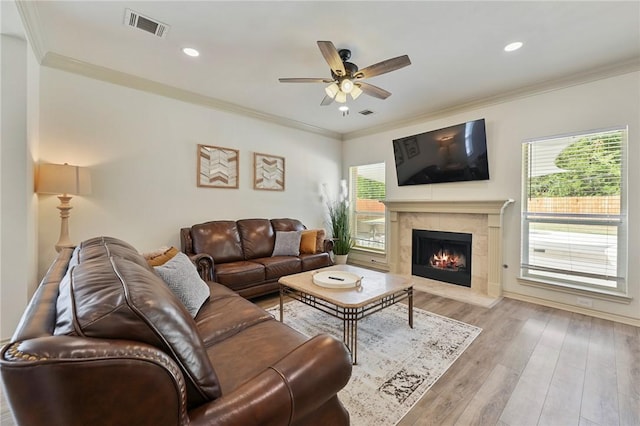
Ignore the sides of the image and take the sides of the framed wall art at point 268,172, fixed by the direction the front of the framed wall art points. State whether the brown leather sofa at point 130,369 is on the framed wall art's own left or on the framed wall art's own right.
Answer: on the framed wall art's own right

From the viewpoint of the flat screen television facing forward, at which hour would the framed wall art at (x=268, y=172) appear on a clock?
The framed wall art is roughly at 1 o'clock from the flat screen television.

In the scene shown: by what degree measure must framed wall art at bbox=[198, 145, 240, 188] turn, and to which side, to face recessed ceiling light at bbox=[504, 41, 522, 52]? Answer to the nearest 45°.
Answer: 0° — it already faces it

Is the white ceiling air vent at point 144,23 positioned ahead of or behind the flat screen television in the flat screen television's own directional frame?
ahead

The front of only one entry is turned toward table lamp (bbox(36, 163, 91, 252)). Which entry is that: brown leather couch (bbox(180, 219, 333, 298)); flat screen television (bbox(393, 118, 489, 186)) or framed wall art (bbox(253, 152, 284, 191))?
the flat screen television

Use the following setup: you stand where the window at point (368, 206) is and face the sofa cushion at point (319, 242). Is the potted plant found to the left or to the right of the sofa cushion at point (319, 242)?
right

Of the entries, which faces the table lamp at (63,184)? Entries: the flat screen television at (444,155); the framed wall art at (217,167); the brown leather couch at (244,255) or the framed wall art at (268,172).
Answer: the flat screen television

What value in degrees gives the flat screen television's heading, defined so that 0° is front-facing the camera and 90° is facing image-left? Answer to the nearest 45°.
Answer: approximately 45°

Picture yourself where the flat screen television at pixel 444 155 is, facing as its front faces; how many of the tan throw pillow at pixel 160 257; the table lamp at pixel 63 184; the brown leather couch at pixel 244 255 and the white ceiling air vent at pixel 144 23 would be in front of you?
4

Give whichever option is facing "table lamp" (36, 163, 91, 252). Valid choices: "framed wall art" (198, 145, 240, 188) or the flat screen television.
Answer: the flat screen television

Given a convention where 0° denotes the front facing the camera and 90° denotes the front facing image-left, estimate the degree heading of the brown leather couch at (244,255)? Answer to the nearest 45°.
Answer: approximately 315°

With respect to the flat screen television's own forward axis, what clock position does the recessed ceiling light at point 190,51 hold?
The recessed ceiling light is roughly at 12 o'clock from the flat screen television.

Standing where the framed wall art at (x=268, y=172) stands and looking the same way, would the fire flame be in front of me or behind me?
in front

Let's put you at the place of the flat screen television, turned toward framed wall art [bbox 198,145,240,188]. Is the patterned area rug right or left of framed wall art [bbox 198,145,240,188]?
left
